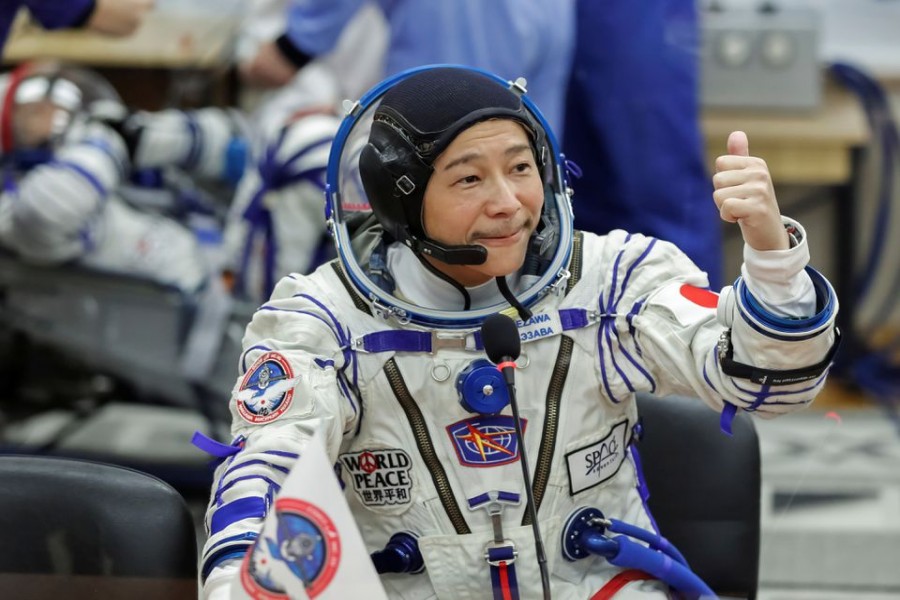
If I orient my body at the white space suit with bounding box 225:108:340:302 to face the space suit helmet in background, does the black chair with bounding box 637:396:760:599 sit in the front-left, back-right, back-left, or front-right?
back-left

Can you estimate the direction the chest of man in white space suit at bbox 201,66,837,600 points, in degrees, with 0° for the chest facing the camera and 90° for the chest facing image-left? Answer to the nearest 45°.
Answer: approximately 0°

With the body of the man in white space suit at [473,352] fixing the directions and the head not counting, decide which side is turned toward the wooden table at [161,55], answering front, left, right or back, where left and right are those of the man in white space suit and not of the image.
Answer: back
